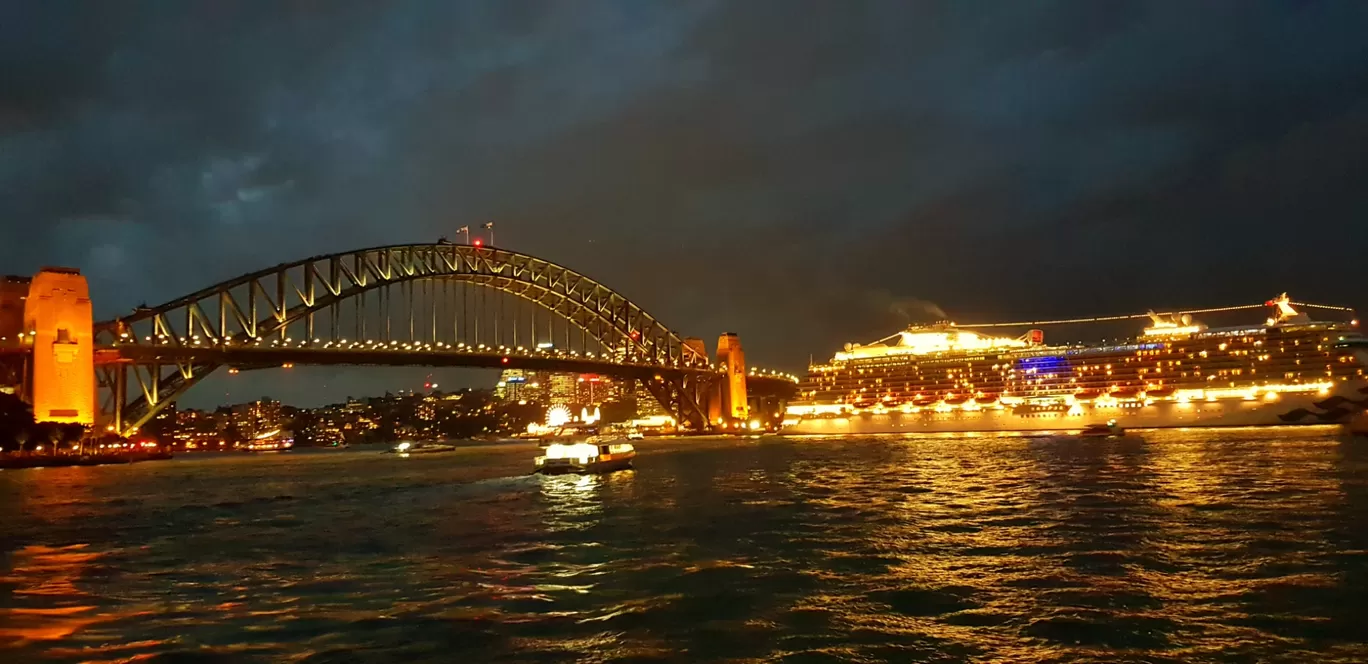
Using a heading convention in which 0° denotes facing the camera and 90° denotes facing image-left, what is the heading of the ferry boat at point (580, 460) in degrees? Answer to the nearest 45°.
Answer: approximately 270°
